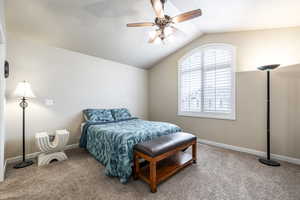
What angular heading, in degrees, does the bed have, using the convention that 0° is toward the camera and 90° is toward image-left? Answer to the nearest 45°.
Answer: approximately 315°
